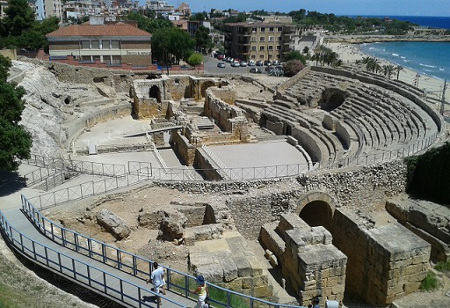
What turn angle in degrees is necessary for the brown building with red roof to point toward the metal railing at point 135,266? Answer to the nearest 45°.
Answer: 0° — it already faces it

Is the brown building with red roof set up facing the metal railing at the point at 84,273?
yes

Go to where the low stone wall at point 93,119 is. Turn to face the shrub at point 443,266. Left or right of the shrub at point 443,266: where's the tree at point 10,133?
right

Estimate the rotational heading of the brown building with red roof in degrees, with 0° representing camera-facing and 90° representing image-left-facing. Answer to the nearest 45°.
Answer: approximately 0°

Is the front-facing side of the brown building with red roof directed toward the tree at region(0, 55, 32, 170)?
yes

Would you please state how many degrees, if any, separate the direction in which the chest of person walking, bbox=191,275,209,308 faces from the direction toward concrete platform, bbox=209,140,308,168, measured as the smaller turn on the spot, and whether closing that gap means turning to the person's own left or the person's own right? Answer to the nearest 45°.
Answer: approximately 45° to the person's own right

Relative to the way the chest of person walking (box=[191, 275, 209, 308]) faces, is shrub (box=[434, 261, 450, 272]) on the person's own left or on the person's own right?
on the person's own right

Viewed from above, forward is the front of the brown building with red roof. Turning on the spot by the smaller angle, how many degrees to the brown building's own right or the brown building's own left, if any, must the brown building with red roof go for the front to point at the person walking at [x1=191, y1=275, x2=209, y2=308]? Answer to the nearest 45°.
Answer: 0° — it already faces them

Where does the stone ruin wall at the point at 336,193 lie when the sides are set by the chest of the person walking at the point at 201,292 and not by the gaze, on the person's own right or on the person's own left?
on the person's own right

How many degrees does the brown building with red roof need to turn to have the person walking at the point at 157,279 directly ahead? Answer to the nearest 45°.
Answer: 0° — it already faces them
